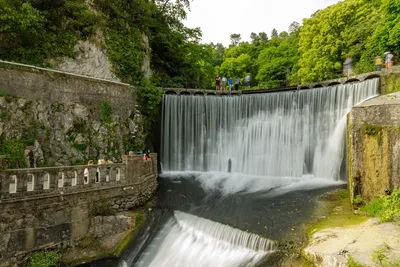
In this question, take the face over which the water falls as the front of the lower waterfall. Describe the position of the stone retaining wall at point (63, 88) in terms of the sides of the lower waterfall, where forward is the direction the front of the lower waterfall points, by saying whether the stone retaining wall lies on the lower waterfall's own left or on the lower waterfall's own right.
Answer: on the lower waterfall's own right

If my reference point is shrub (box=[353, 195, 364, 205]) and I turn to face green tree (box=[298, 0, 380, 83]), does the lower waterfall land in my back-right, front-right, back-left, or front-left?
back-left

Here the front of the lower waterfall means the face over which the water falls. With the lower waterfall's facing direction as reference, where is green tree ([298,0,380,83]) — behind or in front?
behind

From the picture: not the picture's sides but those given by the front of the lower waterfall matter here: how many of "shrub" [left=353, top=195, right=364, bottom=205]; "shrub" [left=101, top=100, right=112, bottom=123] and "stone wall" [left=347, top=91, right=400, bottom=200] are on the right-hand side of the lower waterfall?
1

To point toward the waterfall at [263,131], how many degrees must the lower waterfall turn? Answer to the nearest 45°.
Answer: approximately 135° to its right

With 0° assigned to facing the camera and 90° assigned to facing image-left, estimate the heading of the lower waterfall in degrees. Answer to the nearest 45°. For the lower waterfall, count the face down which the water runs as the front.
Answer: approximately 45°

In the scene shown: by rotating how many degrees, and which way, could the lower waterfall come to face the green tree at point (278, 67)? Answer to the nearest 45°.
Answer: approximately 135° to its right

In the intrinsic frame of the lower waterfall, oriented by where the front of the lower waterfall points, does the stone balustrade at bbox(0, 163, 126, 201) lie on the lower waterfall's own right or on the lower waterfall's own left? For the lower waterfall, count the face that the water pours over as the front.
on the lower waterfall's own right

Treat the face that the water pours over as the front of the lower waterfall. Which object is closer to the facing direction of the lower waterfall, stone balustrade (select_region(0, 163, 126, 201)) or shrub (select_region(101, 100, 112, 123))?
the stone balustrade

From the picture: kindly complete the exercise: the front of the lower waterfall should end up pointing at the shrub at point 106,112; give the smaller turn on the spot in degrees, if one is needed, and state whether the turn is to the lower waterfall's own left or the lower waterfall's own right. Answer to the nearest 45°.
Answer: approximately 90° to the lower waterfall's own right

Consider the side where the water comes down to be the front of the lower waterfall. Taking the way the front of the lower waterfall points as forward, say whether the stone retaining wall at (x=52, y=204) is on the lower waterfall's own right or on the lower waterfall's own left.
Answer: on the lower waterfall's own right

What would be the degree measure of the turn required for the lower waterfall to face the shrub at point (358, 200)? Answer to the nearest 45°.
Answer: approximately 135° to its left
